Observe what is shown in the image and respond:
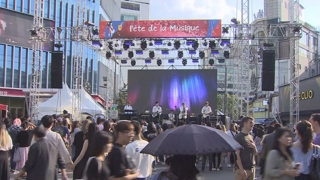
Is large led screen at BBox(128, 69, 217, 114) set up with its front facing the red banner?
yes

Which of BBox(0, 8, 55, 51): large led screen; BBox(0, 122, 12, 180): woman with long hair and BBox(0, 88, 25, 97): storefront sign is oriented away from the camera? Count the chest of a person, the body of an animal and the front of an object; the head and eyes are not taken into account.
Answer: the woman with long hair

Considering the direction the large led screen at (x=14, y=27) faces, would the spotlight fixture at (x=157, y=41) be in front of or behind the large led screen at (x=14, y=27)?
in front

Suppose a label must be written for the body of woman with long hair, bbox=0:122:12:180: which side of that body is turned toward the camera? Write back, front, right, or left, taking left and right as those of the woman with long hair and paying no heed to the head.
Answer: back

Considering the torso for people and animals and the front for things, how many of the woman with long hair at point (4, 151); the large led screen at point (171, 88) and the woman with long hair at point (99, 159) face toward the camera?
1

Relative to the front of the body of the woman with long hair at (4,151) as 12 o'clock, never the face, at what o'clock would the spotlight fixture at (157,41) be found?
The spotlight fixture is roughly at 1 o'clock from the woman with long hair.

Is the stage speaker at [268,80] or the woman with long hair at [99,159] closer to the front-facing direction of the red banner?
the woman with long hair

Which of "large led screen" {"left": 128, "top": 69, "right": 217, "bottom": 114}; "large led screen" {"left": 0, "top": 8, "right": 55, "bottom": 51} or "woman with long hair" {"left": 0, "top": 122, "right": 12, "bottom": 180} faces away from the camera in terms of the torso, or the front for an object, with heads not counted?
the woman with long hair

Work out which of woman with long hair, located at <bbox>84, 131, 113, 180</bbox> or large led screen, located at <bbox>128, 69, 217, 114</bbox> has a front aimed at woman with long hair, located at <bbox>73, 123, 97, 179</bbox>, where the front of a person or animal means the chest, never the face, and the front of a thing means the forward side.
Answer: the large led screen

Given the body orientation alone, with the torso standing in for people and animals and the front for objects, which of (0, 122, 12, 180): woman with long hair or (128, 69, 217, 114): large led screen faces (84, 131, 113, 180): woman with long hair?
the large led screen

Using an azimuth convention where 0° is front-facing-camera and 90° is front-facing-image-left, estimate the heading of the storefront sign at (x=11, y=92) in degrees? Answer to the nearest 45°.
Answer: approximately 315°

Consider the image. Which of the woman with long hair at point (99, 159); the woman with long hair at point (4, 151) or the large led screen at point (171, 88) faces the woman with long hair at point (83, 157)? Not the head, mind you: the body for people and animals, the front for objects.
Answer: the large led screen
